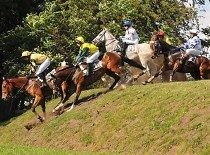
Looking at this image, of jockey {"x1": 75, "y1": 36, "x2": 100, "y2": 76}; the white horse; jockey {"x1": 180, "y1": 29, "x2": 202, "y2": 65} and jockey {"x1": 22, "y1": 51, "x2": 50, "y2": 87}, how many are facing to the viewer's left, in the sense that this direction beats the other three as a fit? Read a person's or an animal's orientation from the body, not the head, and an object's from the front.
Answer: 4

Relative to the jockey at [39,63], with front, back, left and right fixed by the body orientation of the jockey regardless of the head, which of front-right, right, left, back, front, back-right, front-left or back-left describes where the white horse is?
back

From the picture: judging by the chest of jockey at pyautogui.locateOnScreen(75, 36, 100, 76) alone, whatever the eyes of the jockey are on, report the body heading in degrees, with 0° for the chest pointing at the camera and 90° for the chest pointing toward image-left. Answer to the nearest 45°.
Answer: approximately 90°

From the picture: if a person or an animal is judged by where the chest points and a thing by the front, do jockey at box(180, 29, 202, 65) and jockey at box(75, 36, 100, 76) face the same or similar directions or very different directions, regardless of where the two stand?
same or similar directions

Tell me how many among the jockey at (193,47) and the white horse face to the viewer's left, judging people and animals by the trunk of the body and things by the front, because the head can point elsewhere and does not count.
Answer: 2

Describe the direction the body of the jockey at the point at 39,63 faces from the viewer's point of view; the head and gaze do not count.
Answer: to the viewer's left

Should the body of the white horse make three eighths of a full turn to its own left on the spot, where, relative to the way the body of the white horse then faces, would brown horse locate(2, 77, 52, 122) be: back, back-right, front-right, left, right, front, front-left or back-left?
back-right

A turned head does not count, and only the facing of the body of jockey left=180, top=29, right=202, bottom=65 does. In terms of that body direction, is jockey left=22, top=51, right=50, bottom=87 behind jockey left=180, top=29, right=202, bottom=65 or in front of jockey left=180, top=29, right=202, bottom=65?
in front

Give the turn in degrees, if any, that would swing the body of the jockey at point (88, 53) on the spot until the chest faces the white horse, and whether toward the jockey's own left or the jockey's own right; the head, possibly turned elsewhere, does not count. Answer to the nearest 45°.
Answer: approximately 180°

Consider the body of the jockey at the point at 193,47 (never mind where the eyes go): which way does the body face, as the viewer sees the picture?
to the viewer's left

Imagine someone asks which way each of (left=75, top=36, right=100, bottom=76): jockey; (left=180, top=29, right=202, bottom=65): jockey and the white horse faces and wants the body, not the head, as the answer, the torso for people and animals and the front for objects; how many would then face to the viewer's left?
3

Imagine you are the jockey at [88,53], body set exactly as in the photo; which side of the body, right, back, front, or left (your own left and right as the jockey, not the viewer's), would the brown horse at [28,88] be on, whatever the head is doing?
front

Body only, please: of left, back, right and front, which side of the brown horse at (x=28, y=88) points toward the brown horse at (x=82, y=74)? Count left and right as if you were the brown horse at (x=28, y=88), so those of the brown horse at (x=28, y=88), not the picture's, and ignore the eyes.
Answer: back

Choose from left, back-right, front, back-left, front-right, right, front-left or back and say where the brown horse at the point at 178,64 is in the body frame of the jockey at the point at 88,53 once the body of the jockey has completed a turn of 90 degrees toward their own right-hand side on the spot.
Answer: right

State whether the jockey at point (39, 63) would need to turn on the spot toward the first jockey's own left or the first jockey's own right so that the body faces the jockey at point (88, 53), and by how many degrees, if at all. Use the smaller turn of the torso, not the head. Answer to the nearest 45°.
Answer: approximately 180°

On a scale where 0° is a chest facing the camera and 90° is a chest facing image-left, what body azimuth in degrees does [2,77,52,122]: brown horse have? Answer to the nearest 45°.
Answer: approximately 90°

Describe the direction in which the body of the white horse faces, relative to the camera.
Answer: to the viewer's left
